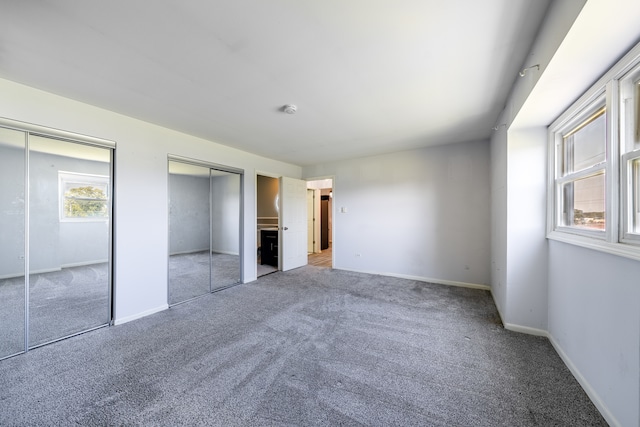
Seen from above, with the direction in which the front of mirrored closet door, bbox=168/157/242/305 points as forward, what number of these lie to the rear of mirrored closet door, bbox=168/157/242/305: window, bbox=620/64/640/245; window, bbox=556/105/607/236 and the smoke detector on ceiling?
0

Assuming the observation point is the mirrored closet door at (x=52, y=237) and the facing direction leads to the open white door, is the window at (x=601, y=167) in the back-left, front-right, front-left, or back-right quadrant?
front-right

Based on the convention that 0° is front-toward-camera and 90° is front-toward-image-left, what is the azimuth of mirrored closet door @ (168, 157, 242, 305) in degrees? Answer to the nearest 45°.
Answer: approximately 315°

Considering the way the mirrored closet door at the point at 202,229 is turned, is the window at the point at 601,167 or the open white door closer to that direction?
the window

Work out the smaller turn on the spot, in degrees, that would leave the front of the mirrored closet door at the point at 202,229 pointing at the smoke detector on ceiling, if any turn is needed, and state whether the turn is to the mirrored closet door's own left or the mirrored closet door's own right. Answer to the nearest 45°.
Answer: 0° — it already faces it

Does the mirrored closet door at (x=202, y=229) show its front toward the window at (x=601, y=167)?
yes

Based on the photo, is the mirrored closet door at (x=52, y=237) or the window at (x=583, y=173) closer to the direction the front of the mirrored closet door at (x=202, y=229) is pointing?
the window

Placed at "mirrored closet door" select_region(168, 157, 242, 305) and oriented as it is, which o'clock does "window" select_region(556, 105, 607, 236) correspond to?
The window is roughly at 12 o'clock from the mirrored closet door.

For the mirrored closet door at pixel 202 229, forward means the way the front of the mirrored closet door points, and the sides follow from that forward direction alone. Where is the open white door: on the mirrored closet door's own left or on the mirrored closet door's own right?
on the mirrored closet door's own left

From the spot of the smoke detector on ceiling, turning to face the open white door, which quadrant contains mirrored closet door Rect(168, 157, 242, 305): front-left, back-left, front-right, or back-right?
front-left

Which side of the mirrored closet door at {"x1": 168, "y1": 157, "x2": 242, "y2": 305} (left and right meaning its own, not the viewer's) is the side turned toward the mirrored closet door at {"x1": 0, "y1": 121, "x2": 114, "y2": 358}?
right

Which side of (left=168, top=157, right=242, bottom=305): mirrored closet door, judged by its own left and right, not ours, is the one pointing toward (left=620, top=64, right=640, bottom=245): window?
front

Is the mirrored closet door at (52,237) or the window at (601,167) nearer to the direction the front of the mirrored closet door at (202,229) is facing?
the window
